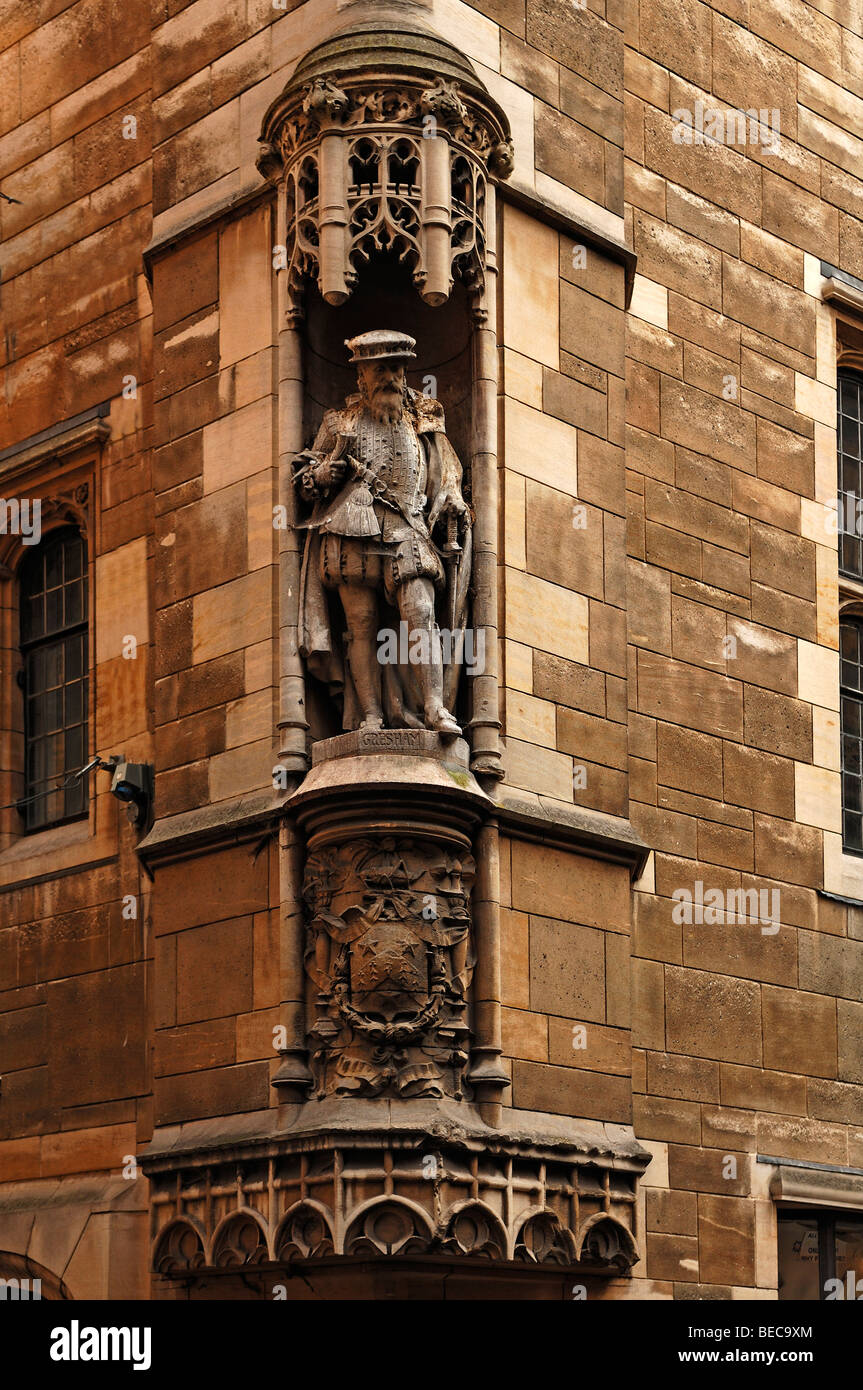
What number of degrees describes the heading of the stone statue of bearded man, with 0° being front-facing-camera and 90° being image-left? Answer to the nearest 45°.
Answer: approximately 0°
